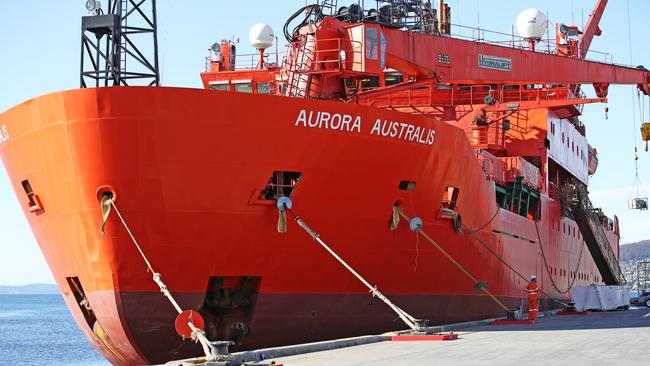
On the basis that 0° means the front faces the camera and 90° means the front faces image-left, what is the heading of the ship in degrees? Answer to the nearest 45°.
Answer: approximately 45°
